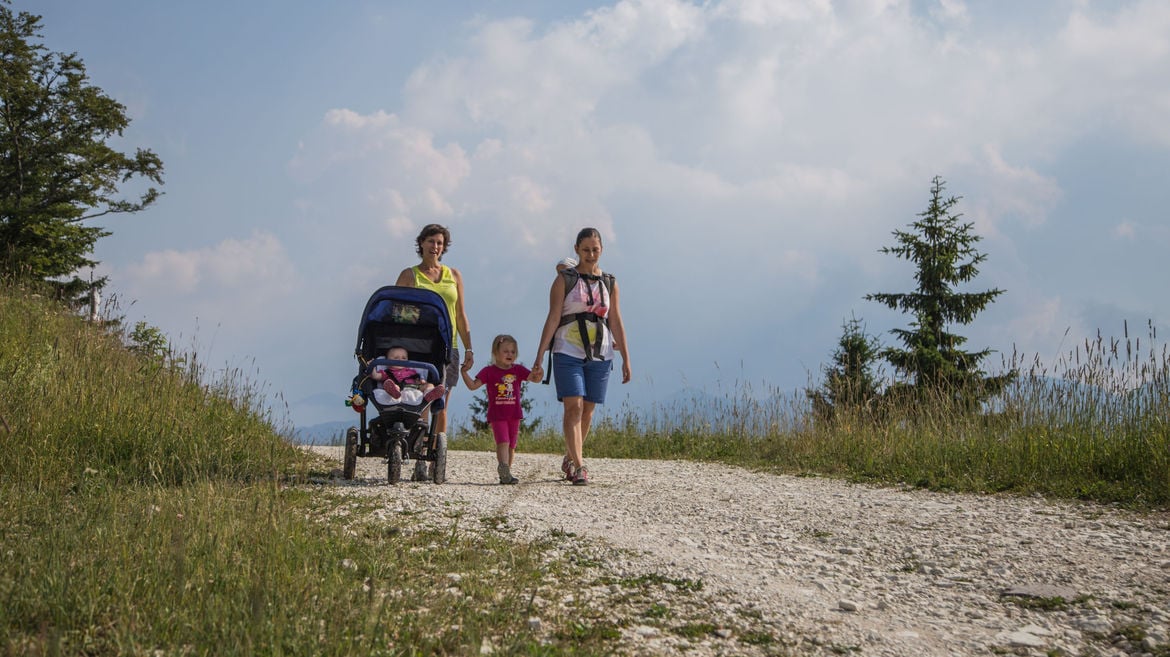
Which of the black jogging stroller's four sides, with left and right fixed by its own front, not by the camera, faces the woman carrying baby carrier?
left

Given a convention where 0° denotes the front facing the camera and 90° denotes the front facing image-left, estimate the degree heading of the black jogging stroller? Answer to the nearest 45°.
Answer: approximately 0°

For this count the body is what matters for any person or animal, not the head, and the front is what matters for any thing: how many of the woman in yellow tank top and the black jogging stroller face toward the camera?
2

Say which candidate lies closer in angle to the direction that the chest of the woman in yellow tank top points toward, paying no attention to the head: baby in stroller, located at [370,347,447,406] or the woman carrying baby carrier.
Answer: the baby in stroller

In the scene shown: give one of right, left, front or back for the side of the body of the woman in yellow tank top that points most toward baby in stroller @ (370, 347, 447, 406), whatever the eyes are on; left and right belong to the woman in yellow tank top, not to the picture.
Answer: front

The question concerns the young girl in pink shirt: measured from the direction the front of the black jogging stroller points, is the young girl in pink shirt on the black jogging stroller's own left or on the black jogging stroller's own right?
on the black jogging stroller's own left

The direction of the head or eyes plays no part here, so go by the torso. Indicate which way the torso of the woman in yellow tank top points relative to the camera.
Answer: toward the camera
